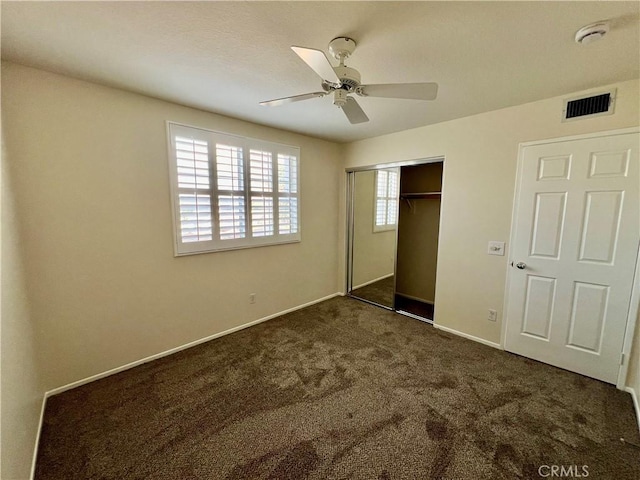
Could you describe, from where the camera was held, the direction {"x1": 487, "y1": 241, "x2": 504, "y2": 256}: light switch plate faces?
facing the viewer

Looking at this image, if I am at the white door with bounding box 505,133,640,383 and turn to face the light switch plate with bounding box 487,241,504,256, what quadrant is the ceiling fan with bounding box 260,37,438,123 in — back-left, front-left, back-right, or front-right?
front-left

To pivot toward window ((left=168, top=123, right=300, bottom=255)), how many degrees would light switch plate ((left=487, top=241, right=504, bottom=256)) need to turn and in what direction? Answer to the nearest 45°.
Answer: approximately 45° to its right

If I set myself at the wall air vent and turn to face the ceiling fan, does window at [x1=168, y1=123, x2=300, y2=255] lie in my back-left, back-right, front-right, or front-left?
front-right

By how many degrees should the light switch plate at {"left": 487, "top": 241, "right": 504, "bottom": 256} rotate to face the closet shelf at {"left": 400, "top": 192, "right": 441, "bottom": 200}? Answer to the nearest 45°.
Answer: approximately 135° to its right

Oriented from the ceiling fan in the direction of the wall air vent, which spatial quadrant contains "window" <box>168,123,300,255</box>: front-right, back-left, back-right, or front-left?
back-left

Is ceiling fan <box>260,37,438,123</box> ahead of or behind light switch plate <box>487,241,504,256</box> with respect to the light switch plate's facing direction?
ahead

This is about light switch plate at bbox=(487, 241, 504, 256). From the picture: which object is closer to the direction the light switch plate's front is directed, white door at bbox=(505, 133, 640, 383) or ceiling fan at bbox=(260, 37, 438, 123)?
the ceiling fan

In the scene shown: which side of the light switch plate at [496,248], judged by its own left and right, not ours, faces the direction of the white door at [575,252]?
left
